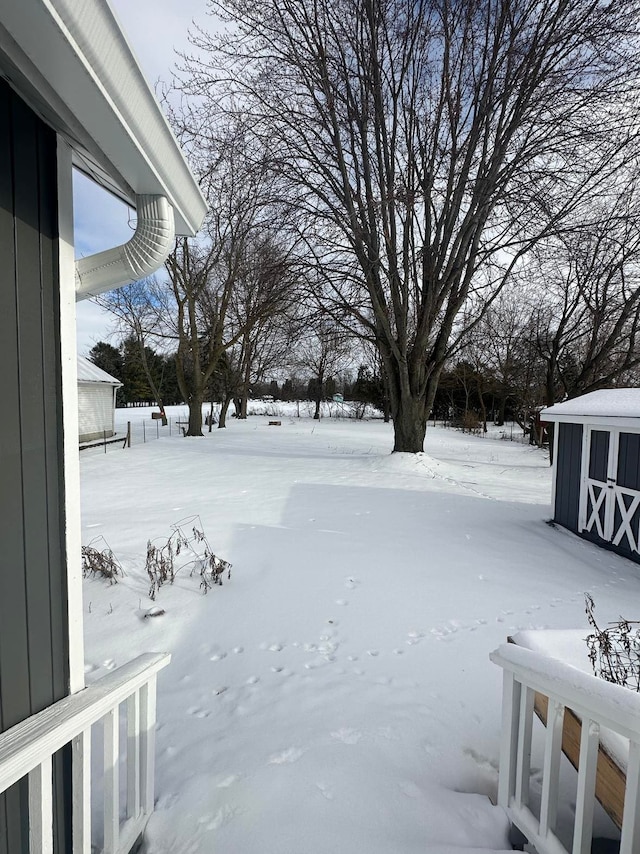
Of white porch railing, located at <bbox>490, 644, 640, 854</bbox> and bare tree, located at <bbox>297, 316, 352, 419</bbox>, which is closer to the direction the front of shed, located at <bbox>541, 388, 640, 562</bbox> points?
the white porch railing

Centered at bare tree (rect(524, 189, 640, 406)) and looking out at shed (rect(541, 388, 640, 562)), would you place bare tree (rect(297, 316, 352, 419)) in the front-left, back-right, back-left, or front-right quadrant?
back-right

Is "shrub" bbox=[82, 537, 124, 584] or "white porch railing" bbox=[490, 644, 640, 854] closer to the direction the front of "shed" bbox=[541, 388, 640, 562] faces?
the shrub

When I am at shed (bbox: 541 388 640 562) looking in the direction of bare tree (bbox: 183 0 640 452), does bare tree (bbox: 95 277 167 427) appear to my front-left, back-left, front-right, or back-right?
front-left

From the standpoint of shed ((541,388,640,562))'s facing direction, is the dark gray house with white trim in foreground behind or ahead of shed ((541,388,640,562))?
ahead

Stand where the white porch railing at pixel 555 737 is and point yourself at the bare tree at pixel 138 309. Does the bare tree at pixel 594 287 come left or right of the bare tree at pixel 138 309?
right

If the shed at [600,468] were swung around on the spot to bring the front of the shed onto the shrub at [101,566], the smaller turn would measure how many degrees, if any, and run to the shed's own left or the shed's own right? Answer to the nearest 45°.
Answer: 0° — it already faces it

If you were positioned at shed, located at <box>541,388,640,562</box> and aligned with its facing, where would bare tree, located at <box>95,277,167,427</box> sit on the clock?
The bare tree is roughly at 2 o'clock from the shed.

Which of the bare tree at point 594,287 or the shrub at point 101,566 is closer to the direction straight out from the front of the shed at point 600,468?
the shrub

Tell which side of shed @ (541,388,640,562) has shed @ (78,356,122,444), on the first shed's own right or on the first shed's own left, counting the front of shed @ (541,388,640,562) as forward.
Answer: on the first shed's own right

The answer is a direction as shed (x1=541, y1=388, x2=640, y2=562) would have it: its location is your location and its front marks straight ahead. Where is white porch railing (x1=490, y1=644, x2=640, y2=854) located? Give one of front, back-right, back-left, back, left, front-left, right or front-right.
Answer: front-left

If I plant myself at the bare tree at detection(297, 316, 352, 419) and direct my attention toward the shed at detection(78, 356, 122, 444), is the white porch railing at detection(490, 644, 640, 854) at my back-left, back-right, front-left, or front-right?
front-left

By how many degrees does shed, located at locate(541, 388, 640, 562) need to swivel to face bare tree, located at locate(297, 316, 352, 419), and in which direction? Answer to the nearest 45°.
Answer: approximately 90° to its right
